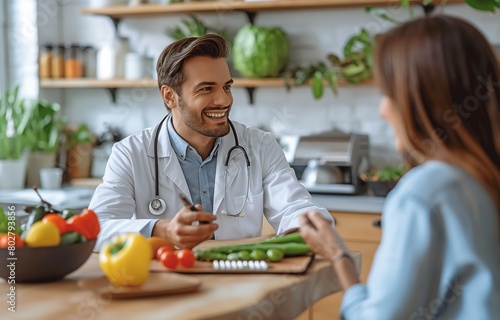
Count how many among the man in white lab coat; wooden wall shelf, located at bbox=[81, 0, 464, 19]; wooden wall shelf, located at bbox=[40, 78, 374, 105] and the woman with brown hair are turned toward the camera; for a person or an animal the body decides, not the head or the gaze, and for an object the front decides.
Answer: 3

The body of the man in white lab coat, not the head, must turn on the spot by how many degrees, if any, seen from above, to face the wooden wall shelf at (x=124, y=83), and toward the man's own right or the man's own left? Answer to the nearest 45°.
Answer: approximately 180°

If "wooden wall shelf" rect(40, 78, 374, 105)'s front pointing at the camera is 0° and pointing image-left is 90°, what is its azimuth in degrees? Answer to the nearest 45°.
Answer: approximately 0°

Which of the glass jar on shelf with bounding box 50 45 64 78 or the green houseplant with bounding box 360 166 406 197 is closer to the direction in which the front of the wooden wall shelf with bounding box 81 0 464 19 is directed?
the green houseplant

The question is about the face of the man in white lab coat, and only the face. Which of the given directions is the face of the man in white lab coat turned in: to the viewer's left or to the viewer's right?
to the viewer's right

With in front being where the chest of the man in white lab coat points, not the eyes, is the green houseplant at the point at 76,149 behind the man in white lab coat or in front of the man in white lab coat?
behind
